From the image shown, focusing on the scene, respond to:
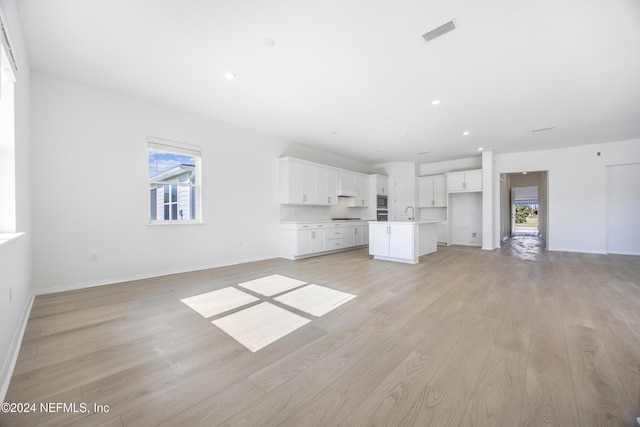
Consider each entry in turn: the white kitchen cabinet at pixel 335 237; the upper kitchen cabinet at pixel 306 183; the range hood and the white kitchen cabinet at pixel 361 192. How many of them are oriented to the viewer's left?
0

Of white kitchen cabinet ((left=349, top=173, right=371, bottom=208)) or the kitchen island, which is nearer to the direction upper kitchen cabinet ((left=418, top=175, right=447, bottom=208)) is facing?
the kitchen island

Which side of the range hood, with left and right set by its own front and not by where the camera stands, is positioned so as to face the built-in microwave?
left

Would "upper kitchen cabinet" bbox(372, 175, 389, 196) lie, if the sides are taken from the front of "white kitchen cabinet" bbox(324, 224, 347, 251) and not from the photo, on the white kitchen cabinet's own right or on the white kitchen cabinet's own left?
on the white kitchen cabinet's own left

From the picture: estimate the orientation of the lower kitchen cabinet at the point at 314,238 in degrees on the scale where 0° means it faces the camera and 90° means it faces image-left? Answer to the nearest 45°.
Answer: approximately 315°

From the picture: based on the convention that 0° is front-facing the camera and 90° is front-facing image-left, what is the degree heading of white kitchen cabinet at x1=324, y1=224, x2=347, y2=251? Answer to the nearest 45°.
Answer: approximately 315°

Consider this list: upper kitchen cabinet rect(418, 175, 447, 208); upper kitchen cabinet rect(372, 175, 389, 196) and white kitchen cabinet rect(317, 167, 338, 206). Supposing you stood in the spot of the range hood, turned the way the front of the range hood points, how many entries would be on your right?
1

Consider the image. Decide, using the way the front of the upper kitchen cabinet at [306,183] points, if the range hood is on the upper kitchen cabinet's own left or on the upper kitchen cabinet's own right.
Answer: on the upper kitchen cabinet's own left

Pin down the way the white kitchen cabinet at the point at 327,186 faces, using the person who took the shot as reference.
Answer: facing the viewer and to the right of the viewer

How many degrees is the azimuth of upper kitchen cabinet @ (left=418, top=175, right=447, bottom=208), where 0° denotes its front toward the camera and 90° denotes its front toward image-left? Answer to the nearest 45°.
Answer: approximately 0°
